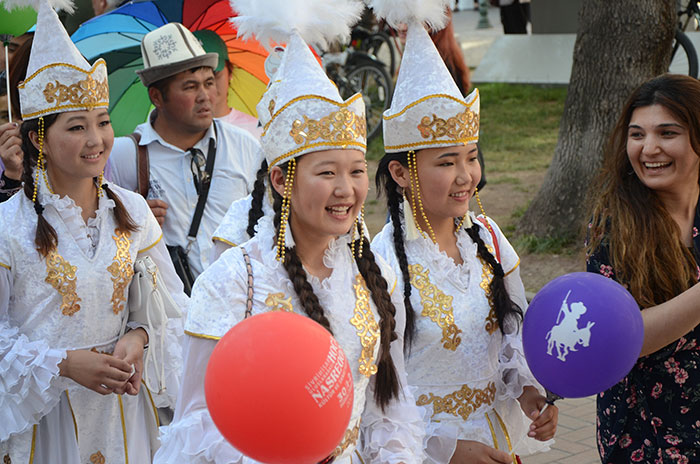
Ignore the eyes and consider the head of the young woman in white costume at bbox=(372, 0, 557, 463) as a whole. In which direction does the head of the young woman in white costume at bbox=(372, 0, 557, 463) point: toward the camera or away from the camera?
toward the camera

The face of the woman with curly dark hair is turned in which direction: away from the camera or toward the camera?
toward the camera

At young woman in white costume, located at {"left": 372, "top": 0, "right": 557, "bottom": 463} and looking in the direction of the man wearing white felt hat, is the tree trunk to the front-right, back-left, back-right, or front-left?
front-right

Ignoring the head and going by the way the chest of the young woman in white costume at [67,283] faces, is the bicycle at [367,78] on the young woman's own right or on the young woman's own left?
on the young woman's own left

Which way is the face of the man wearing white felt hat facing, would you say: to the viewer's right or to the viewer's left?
to the viewer's right

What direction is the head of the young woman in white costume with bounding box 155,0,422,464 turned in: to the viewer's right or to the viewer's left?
to the viewer's right

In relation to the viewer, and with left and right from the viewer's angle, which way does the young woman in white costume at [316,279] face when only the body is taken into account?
facing the viewer and to the right of the viewer

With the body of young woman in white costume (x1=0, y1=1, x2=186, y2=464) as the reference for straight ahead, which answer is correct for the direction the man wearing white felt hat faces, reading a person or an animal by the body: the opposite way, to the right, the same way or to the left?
the same way

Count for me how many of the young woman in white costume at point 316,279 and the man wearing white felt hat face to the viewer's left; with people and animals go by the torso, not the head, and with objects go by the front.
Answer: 0

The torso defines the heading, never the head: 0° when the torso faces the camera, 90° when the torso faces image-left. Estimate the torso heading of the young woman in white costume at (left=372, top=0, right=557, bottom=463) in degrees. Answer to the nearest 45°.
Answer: approximately 315°

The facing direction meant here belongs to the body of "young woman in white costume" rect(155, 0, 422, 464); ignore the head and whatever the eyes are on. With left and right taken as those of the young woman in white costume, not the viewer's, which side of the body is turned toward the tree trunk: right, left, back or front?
left

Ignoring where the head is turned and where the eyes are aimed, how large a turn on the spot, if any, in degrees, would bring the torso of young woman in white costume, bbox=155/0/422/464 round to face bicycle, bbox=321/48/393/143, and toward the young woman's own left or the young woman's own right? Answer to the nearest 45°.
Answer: approximately 135° to the young woman's own left

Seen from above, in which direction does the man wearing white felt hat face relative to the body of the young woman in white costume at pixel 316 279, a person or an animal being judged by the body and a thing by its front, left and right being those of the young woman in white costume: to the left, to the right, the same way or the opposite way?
the same way

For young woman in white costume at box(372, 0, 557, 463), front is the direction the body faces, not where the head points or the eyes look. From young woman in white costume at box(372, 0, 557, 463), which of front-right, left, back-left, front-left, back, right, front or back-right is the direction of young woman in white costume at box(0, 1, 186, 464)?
back-right

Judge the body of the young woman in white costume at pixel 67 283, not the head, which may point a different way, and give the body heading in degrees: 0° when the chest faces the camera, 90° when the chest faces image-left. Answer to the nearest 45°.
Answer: approximately 315°
